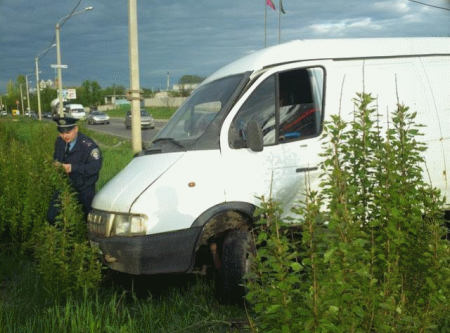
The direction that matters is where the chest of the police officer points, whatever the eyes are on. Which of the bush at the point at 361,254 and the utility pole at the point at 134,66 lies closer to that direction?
the bush

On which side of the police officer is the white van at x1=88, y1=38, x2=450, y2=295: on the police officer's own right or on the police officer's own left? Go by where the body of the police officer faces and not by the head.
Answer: on the police officer's own left

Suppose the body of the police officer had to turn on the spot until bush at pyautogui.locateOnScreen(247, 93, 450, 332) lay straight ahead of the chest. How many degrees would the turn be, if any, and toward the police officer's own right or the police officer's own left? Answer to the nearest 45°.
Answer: approximately 45° to the police officer's own left

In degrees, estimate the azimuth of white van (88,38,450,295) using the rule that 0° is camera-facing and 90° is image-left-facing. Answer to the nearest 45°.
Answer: approximately 45°

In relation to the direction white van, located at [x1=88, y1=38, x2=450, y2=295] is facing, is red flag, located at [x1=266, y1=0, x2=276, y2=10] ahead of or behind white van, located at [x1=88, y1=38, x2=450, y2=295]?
behind

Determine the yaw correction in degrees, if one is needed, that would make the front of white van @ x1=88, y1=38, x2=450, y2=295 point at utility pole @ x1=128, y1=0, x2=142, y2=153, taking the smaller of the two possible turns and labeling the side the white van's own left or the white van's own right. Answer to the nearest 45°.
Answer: approximately 135° to the white van's own right

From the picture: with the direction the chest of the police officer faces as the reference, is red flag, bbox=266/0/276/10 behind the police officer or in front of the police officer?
behind
